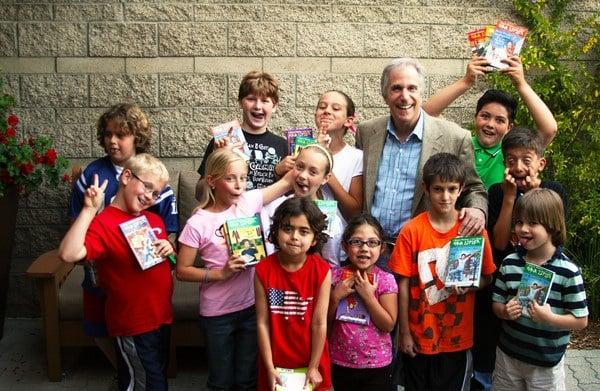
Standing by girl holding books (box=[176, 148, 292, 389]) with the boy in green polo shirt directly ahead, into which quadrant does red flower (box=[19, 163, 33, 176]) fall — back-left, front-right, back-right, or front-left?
back-left

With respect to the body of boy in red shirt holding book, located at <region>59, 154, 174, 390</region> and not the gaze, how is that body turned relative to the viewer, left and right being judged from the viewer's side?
facing the viewer and to the right of the viewer

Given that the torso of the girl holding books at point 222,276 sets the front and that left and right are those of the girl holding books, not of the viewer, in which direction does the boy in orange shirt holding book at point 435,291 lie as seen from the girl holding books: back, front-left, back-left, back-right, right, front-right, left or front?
front-left

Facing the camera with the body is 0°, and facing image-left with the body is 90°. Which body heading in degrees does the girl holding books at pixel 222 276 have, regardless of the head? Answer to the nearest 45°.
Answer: approximately 315°

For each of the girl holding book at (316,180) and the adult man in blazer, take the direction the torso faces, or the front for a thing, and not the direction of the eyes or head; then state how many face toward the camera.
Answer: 2

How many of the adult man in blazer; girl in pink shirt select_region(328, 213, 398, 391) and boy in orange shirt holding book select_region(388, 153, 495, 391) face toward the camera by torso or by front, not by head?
3

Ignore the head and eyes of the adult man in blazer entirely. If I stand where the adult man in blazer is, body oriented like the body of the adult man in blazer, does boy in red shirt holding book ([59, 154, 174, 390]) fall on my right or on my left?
on my right

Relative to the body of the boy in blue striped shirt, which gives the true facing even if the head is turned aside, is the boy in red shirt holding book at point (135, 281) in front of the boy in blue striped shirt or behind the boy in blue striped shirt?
in front

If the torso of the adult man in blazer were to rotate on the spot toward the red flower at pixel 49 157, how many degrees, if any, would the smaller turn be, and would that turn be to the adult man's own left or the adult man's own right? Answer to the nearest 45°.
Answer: approximately 90° to the adult man's own right

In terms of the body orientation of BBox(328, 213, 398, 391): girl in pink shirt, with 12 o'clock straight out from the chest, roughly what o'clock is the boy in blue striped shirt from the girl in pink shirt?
The boy in blue striped shirt is roughly at 9 o'clock from the girl in pink shirt.

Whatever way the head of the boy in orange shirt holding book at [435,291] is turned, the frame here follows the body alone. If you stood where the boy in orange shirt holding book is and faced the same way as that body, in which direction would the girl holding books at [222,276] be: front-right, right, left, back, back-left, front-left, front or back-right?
right

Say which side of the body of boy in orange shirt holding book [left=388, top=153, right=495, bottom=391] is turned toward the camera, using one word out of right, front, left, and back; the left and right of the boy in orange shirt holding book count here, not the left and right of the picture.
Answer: front
